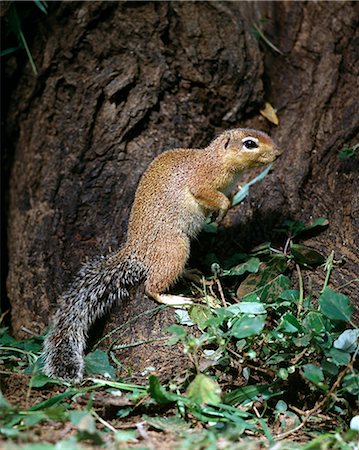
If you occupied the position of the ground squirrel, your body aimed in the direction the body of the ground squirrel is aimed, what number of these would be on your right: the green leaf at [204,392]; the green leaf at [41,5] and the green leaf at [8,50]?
1

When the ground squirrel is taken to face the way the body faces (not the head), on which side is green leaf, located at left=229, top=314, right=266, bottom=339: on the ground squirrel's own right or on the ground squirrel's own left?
on the ground squirrel's own right

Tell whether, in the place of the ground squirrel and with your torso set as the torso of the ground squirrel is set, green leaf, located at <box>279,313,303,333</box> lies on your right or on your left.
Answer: on your right

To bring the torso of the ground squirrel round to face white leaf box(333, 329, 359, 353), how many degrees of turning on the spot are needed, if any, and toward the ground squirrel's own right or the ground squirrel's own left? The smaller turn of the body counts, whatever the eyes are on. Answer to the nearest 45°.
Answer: approximately 45° to the ground squirrel's own right

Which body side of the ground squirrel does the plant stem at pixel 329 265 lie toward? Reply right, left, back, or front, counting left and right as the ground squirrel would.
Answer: front

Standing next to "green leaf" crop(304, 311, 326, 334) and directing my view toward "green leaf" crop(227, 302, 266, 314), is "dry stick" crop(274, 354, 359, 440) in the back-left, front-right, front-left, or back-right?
back-left

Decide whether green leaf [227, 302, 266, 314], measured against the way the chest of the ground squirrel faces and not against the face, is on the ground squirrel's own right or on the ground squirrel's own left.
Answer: on the ground squirrel's own right

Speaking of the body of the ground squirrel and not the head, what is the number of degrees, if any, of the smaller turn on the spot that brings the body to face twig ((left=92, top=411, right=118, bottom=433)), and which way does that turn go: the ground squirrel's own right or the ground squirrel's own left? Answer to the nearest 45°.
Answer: approximately 90° to the ground squirrel's own right

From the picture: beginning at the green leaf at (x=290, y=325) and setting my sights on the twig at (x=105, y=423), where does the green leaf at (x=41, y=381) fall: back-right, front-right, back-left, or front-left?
front-right

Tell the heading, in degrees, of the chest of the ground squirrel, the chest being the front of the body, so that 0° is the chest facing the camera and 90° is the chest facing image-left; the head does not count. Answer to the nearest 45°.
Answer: approximately 270°
